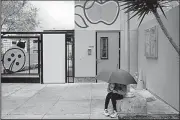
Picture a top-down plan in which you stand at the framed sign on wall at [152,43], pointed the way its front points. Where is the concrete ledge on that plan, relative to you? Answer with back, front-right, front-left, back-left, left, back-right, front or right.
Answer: front-left

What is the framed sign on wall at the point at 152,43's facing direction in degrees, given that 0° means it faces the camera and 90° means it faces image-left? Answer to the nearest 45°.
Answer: approximately 45°

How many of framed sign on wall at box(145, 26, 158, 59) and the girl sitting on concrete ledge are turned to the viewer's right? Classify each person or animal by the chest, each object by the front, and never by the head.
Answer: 0

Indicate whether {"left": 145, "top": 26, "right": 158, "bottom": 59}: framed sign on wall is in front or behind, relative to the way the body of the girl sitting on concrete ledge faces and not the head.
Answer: behind

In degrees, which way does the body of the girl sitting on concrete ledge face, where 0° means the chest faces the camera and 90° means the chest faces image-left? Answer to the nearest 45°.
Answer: approximately 45°
